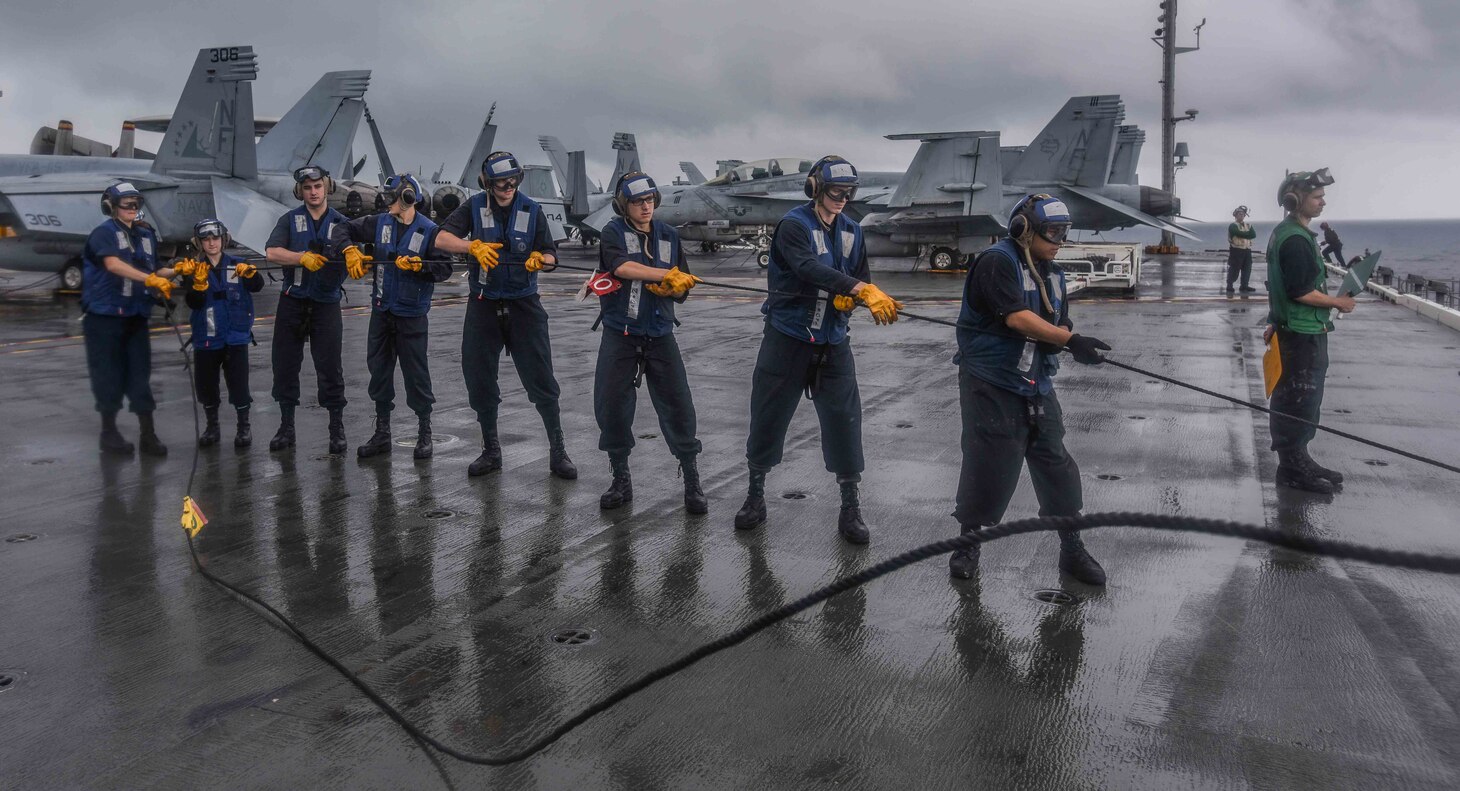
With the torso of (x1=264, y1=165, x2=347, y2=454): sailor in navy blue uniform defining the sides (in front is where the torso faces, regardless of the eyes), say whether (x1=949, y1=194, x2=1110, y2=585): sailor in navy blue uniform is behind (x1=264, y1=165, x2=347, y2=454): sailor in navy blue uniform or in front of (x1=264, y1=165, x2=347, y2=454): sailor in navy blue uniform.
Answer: in front

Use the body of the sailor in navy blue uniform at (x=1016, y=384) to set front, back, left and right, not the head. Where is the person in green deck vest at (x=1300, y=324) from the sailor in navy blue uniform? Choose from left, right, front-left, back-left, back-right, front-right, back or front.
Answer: left

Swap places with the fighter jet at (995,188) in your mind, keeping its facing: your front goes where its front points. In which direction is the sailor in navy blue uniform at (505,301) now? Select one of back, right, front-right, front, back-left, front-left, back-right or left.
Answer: left

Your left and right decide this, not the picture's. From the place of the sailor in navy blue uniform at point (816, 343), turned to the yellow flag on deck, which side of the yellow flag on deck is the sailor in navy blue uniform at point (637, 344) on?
right

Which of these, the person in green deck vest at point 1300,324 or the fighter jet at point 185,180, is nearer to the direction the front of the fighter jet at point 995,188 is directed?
the fighter jet

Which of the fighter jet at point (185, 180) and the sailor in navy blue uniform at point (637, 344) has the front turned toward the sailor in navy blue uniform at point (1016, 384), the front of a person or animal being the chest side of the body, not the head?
the sailor in navy blue uniform at point (637, 344)

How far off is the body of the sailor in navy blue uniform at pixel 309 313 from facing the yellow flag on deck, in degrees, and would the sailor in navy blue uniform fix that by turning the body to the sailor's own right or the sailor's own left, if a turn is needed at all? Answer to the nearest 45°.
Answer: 0° — they already face it

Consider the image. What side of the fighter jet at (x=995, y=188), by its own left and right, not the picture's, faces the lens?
left

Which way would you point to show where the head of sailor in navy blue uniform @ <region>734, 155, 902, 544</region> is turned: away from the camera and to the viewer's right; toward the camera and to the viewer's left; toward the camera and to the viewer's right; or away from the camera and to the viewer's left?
toward the camera and to the viewer's right

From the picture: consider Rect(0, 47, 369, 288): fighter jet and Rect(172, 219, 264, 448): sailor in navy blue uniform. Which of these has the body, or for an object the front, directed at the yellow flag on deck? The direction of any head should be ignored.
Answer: the sailor in navy blue uniform

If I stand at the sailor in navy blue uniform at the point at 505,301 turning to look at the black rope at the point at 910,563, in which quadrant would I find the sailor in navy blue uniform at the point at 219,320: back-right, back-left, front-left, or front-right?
back-right

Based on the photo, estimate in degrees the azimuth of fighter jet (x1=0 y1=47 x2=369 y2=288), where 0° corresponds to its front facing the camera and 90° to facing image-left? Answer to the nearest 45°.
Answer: approximately 135°

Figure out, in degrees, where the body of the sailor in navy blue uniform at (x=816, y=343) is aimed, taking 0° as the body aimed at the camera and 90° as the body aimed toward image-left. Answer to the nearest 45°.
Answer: approximately 315°

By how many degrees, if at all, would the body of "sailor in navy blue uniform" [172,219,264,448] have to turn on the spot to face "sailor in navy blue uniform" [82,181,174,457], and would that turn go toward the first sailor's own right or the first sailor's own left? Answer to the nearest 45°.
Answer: approximately 90° to the first sailor's own right

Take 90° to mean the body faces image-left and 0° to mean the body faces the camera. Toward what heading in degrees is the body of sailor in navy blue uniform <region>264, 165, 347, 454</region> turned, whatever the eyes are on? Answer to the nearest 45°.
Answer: approximately 0°
